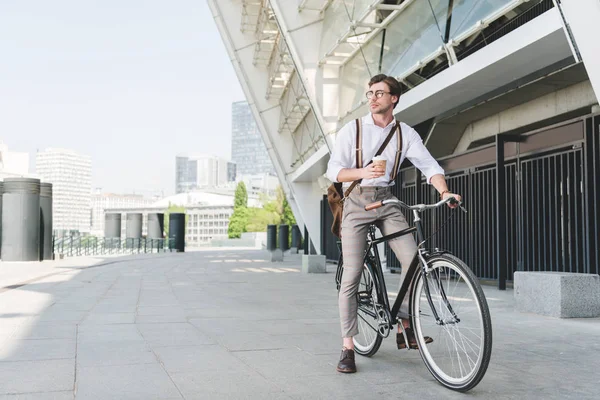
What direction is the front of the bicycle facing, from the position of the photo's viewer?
facing the viewer and to the right of the viewer

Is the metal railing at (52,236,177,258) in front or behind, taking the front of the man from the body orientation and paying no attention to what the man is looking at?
behind

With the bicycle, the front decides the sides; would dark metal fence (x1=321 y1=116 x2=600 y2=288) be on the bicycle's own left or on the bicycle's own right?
on the bicycle's own left

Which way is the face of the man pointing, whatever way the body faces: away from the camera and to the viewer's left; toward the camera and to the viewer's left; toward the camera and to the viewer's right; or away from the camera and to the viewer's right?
toward the camera and to the viewer's left

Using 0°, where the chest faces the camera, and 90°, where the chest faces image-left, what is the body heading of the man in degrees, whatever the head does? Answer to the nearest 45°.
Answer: approximately 0°

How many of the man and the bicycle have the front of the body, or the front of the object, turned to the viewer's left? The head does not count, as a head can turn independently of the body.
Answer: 0
